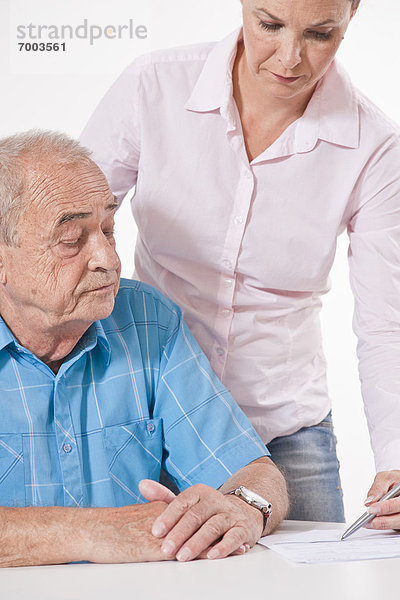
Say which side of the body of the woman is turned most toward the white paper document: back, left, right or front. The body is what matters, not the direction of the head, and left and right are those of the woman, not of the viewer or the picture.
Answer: front

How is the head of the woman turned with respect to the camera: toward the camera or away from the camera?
toward the camera

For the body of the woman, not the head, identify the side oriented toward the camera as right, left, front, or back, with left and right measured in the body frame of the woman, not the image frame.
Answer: front

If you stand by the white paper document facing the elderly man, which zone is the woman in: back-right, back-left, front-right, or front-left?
front-right
